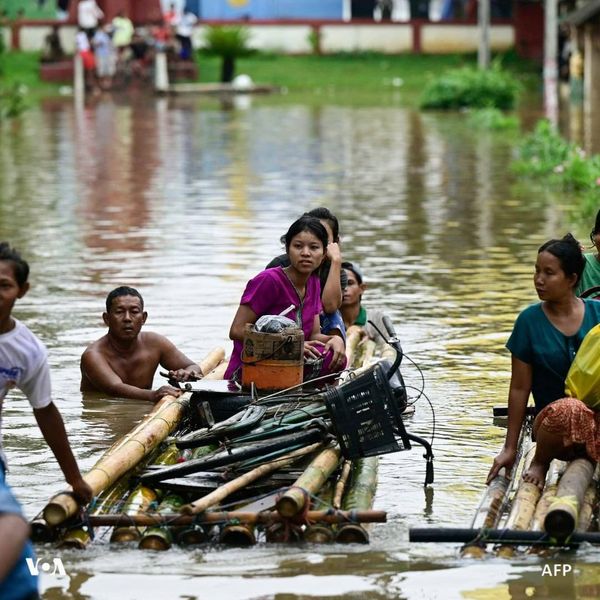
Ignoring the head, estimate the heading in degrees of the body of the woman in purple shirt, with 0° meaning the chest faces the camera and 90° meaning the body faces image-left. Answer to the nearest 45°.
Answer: approximately 315°

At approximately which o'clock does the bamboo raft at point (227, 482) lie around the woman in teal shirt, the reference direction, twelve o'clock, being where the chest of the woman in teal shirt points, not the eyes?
The bamboo raft is roughly at 2 o'clock from the woman in teal shirt.

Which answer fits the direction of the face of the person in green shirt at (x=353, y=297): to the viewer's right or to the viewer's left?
to the viewer's left

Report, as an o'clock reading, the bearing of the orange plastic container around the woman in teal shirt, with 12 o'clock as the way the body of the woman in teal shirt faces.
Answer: The orange plastic container is roughly at 4 o'clock from the woman in teal shirt.

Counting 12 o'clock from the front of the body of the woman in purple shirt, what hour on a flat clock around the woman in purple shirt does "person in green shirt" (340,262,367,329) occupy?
The person in green shirt is roughly at 8 o'clock from the woman in purple shirt.

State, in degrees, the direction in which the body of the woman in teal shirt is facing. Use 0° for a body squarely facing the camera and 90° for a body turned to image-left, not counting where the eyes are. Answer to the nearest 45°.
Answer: approximately 0°
